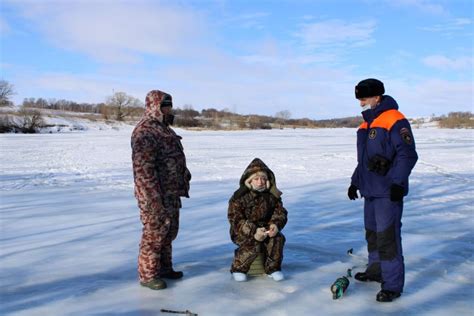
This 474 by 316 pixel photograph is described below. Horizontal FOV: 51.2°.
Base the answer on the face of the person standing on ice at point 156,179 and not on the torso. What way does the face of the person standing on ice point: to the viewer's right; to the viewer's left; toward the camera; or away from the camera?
to the viewer's right

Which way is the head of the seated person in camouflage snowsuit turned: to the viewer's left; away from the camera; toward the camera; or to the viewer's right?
toward the camera

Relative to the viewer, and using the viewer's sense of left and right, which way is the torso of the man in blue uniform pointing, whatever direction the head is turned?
facing the viewer and to the left of the viewer

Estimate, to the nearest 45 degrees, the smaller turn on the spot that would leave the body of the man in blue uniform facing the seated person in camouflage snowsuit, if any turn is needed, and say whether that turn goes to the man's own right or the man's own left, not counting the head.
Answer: approximately 45° to the man's own right

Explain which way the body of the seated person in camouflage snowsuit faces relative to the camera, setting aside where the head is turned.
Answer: toward the camera

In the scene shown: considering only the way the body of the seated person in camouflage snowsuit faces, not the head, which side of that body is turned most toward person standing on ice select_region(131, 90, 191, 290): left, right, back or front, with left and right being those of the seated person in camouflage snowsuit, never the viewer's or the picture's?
right

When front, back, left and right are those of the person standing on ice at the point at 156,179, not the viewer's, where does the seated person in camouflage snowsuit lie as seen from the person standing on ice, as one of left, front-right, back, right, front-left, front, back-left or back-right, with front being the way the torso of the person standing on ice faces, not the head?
front
